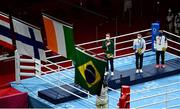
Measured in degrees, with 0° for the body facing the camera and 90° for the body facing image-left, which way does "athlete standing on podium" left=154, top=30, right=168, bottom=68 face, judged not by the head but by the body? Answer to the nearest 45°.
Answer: approximately 0°

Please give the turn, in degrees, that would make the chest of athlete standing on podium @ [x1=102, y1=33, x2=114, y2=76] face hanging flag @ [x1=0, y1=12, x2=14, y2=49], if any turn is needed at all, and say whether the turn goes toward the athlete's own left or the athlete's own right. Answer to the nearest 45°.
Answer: approximately 90° to the athlete's own right

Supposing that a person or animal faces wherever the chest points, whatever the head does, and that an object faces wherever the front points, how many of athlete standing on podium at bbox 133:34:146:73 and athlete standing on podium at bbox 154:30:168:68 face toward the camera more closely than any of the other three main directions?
2

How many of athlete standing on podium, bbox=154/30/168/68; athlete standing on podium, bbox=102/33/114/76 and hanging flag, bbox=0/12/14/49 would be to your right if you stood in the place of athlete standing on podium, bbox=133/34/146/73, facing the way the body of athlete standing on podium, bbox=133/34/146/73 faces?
2

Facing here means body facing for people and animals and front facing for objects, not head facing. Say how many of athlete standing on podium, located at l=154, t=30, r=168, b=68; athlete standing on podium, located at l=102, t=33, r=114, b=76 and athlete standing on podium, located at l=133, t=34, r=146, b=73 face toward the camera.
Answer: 3

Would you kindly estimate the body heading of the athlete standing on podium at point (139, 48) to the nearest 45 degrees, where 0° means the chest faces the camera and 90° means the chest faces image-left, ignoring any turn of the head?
approximately 0°
